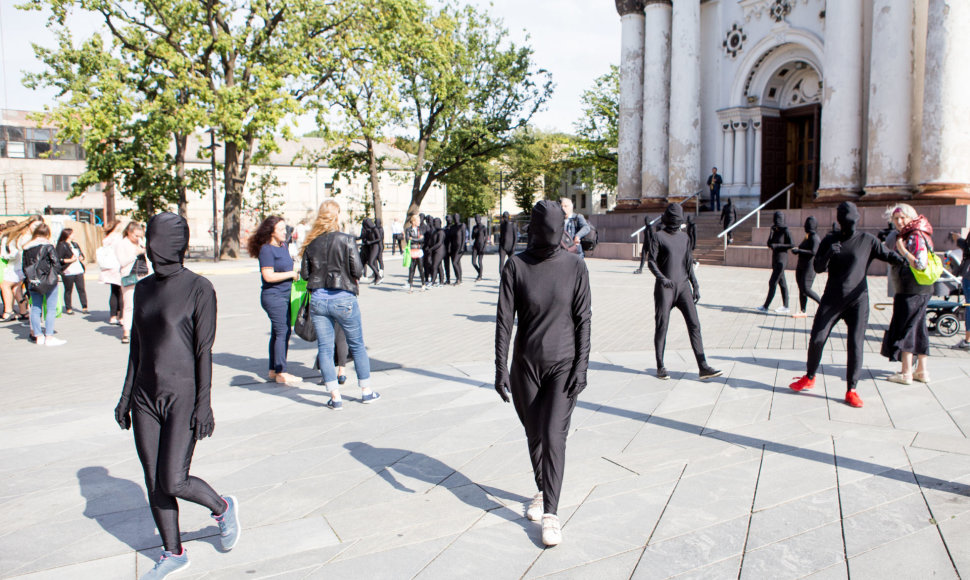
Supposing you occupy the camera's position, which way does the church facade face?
facing the viewer and to the left of the viewer

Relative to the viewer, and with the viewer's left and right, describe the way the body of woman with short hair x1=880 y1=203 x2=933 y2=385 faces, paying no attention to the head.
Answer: facing to the left of the viewer

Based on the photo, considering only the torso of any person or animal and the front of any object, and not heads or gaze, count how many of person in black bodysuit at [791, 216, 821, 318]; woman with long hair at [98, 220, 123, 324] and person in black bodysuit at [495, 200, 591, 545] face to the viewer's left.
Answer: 1

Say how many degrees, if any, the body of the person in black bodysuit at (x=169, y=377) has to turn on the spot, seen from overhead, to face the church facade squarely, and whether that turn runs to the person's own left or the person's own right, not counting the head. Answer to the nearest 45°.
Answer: approximately 180°

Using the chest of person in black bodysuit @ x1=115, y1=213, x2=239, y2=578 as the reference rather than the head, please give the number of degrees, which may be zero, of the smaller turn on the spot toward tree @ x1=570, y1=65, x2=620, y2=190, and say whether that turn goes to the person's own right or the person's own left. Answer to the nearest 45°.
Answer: approximately 180°

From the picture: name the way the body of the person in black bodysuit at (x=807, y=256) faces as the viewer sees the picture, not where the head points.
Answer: to the viewer's left

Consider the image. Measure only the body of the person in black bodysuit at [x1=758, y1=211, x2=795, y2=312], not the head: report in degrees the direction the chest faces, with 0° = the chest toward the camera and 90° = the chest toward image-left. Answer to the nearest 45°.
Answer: approximately 45°

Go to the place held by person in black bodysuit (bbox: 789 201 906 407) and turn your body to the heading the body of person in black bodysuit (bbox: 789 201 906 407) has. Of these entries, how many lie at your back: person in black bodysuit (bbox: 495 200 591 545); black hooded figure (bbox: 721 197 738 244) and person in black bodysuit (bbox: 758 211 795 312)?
2

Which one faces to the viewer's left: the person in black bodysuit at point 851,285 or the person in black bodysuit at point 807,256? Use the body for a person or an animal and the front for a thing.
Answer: the person in black bodysuit at point 807,256

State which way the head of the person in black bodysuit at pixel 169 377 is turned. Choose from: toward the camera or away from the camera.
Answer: toward the camera
